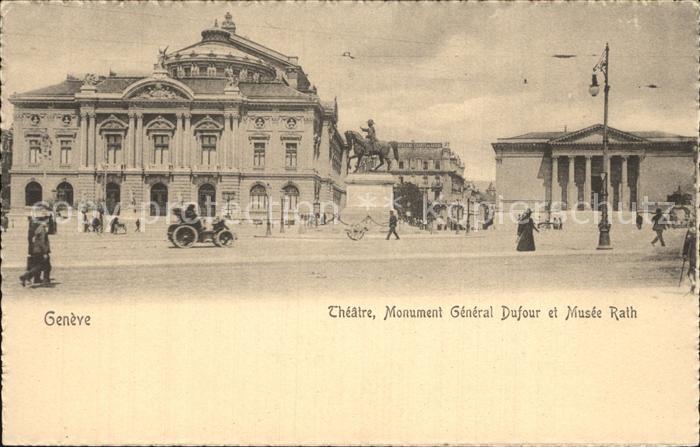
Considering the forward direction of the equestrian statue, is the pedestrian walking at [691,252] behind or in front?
behind

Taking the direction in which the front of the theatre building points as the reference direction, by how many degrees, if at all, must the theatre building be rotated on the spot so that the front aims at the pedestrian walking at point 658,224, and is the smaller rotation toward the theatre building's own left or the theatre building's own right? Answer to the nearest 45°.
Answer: approximately 45° to the theatre building's own left

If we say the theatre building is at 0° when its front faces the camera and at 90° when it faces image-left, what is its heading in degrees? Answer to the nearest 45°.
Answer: approximately 0°

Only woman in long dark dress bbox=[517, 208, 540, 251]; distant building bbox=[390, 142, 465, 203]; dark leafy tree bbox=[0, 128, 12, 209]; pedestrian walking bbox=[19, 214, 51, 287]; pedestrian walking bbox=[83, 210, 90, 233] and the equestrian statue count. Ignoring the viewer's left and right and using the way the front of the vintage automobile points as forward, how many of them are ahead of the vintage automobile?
3

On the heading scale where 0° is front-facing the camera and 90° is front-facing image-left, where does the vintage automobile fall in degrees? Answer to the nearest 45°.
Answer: approximately 270°

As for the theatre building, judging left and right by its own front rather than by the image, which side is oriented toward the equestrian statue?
left

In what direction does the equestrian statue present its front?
to the viewer's left

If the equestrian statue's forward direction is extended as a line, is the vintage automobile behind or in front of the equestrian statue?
in front

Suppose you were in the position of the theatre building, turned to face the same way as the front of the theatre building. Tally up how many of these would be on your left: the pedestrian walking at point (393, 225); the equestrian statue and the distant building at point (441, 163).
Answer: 3

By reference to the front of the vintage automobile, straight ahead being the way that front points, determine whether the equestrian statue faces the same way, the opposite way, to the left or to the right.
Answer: the opposite way
